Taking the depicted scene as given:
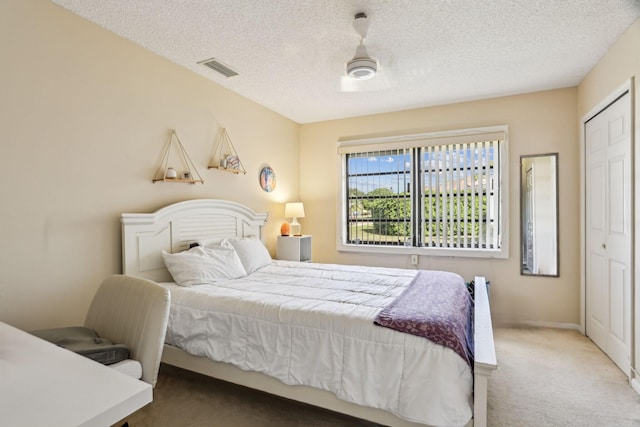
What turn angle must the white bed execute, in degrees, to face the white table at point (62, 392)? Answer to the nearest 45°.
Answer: approximately 90° to its right

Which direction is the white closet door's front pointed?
to the viewer's left

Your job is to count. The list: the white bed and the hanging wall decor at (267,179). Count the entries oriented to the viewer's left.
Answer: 0

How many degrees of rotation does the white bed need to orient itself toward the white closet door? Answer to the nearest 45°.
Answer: approximately 45° to its left

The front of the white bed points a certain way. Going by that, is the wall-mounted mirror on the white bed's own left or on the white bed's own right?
on the white bed's own left

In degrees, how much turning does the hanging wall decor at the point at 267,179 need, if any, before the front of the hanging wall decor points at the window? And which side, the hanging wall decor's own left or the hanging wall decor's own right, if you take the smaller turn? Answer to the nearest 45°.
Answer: approximately 45° to the hanging wall decor's own left

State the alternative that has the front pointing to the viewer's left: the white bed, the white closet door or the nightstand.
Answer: the white closet door

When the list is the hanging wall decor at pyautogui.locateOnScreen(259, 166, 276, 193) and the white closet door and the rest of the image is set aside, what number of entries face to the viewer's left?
1

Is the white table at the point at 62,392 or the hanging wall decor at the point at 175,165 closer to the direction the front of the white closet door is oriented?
the hanging wall decor

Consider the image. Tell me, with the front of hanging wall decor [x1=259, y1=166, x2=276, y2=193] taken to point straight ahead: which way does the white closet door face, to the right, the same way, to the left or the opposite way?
the opposite way

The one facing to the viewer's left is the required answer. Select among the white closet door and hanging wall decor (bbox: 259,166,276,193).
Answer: the white closet door

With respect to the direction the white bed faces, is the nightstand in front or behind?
behind

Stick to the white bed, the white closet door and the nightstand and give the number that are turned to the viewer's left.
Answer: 1

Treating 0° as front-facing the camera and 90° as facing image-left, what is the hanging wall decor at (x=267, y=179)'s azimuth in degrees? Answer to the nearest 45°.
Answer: approximately 315°
